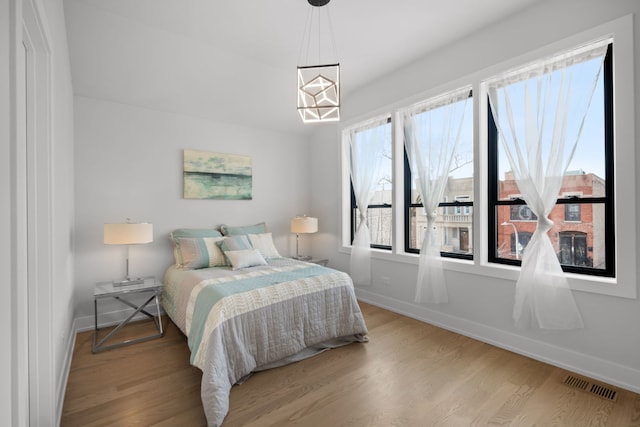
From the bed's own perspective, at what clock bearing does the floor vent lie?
The floor vent is roughly at 11 o'clock from the bed.

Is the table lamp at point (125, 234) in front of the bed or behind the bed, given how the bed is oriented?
behind

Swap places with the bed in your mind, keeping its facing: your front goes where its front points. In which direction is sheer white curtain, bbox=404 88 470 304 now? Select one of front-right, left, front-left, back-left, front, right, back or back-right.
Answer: front-left

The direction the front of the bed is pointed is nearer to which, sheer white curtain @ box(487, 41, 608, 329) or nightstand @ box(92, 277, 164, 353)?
the sheer white curtain

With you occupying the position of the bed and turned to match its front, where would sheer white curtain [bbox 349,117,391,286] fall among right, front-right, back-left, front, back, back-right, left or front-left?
left

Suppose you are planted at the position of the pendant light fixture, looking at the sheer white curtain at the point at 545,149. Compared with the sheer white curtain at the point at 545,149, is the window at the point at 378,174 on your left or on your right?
left

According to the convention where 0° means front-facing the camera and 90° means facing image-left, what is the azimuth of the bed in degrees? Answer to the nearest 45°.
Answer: approximately 315°

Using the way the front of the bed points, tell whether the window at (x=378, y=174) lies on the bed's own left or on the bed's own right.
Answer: on the bed's own left

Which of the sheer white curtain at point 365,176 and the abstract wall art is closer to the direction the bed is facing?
the sheer white curtain
